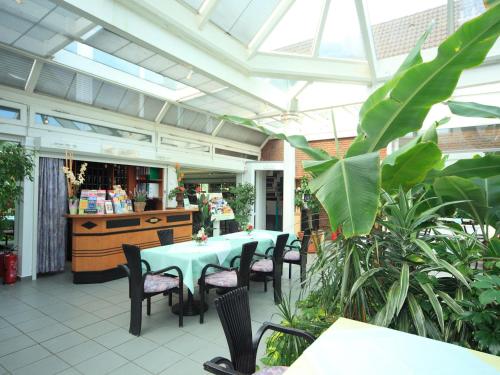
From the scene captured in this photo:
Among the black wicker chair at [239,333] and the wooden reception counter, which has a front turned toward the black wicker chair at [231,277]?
the wooden reception counter

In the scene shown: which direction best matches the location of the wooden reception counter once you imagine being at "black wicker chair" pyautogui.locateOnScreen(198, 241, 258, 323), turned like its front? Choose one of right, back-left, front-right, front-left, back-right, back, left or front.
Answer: front-right

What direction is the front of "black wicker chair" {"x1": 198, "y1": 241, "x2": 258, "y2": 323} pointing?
to the viewer's left

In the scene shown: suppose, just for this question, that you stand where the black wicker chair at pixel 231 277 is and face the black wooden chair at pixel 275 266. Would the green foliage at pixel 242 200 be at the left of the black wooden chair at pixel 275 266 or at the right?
left

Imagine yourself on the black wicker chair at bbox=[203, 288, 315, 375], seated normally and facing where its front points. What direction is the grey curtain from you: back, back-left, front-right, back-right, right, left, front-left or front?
back

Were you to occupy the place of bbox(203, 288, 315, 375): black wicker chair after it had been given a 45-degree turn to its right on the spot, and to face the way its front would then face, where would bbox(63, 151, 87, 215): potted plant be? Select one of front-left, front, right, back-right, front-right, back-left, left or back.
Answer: back-right

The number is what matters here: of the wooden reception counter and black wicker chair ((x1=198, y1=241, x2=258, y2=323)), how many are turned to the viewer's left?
1

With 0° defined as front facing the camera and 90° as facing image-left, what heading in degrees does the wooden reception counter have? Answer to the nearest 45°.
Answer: approximately 315°

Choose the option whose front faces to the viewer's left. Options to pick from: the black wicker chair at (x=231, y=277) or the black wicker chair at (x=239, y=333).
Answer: the black wicker chair at (x=231, y=277)

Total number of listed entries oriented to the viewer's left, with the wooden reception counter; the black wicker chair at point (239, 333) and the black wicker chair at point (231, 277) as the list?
1

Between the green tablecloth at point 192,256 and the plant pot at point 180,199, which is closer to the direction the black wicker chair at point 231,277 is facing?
the green tablecloth

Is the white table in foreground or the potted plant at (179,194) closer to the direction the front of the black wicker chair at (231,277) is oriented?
the potted plant

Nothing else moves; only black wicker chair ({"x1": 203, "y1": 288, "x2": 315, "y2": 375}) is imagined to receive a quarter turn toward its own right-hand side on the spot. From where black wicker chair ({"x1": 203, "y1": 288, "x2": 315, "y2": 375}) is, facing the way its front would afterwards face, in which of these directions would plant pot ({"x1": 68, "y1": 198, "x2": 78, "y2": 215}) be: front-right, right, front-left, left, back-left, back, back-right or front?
right
